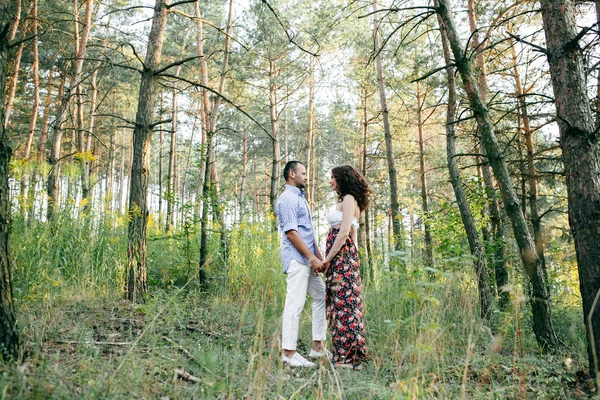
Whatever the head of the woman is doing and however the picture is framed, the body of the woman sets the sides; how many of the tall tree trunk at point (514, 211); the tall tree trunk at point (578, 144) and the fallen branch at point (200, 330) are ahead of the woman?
1

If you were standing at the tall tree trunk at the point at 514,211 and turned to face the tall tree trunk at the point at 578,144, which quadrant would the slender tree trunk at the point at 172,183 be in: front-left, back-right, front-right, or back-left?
back-right

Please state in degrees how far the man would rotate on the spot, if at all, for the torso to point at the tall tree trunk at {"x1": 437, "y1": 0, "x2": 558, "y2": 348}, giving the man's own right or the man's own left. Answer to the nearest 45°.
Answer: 0° — they already face it

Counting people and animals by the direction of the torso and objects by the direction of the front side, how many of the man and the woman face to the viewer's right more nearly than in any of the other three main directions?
1

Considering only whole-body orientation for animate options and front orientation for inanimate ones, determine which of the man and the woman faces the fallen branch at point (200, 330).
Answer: the woman

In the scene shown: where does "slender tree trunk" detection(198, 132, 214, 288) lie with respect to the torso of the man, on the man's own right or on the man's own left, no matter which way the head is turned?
on the man's own left

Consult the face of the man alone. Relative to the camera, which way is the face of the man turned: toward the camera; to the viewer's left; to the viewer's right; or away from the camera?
to the viewer's right

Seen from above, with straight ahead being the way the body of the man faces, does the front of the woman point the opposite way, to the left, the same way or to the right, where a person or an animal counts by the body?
the opposite way

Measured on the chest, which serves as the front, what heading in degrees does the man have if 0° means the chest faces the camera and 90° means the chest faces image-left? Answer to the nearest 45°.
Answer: approximately 270°

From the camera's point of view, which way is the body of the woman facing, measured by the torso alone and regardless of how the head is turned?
to the viewer's left

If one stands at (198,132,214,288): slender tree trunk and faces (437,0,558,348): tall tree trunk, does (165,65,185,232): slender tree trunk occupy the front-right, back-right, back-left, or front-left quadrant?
back-left

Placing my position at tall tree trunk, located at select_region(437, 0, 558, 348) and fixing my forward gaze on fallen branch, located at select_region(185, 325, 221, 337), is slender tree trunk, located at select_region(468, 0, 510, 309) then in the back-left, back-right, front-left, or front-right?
back-right

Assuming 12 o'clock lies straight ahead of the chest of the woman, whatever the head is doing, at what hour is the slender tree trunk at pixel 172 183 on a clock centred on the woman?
The slender tree trunk is roughly at 2 o'clock from the woman.

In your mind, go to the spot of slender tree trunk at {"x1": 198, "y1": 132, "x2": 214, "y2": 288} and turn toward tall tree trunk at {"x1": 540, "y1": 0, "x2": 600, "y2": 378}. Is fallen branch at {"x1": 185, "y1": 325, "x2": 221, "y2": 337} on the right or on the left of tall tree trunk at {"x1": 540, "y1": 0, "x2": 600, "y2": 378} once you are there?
right

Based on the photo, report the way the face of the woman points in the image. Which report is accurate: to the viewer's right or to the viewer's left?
to the viewer's left
